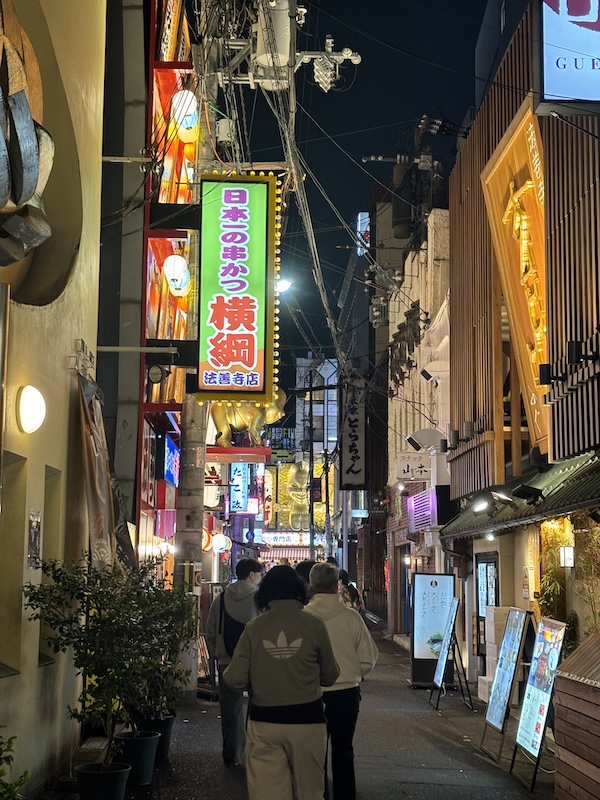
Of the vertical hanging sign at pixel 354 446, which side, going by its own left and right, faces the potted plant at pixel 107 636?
front

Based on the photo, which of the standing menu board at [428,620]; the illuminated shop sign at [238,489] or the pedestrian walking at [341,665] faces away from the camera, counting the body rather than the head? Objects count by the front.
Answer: the pedestrian walking

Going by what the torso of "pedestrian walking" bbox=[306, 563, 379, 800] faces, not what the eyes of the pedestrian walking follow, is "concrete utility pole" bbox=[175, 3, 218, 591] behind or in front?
in front

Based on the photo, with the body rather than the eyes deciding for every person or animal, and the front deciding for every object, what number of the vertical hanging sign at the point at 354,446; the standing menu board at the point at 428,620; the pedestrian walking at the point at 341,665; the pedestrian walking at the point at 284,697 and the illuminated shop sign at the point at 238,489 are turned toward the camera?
3

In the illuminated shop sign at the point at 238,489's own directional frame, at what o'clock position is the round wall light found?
The round wall light is roughly at 12 o'clock from the illuminated shop sign.

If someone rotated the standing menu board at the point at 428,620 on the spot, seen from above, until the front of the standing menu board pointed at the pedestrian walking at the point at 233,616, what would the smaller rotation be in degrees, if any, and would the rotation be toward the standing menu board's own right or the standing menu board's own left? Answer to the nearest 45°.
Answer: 0° — it already faces them

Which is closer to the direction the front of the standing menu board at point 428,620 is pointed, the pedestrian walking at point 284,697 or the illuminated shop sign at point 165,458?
the pedestrian walking

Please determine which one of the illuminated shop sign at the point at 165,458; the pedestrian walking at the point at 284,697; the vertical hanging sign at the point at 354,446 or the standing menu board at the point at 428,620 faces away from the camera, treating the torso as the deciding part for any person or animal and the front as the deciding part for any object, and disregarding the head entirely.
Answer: the pedestrian walking

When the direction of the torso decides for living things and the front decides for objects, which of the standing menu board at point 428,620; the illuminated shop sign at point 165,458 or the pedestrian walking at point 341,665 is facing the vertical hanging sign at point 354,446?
the pedestrian walking

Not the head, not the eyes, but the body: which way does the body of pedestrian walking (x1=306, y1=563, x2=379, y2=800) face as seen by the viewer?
away from the camera

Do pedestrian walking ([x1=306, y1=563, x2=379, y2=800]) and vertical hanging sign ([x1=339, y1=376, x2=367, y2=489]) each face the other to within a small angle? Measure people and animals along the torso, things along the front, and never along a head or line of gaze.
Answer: yes

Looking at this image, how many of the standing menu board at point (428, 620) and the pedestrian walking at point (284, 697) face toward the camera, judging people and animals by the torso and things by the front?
1

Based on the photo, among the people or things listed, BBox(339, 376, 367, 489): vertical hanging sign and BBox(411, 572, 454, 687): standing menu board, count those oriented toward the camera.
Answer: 2

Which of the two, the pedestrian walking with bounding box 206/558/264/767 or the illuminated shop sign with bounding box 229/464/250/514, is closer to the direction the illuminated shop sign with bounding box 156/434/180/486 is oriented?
the pedestrian walking

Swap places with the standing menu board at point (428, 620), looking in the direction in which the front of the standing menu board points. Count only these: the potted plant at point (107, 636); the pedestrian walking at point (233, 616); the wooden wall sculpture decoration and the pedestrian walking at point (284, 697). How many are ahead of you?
4
